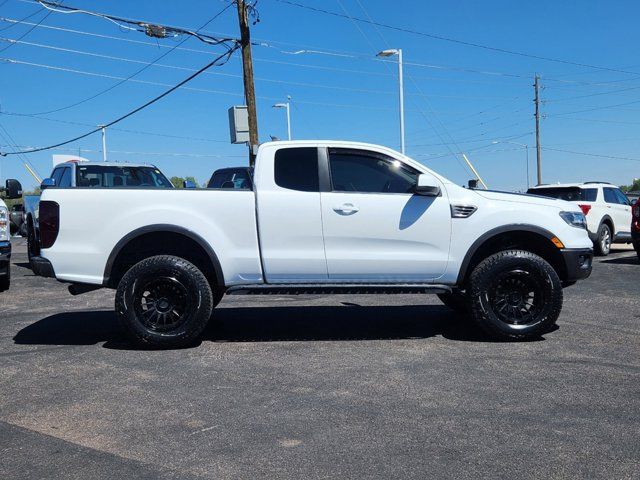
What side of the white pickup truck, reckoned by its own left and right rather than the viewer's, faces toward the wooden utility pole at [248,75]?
left

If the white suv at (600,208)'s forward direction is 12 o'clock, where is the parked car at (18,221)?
The parked car is roughly at 7 o'clock from the white suv.

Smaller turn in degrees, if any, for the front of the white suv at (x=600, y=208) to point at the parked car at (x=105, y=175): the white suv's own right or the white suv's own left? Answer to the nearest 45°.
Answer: approximately 180°

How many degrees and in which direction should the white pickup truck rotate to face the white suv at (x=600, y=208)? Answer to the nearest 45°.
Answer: approximately 45° to its left

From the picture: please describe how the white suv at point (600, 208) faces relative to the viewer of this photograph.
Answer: facing away from the viewer and to the right of the viewer

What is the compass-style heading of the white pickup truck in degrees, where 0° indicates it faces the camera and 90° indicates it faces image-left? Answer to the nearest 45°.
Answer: approximately 270°

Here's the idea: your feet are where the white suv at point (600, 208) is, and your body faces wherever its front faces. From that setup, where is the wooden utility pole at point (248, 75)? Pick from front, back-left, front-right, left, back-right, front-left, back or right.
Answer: back-left

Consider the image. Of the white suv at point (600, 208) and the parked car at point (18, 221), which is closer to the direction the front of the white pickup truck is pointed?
the white suv

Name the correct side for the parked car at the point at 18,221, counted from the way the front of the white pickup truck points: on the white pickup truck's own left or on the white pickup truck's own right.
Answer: on the white pickup truck's own left

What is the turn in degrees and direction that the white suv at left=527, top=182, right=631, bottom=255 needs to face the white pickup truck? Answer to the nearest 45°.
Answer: approximately 135° to its right

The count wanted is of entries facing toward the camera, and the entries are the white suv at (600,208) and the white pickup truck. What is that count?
0

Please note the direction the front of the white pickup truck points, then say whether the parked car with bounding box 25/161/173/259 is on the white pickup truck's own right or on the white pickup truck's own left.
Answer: on the white pickup truck's own left

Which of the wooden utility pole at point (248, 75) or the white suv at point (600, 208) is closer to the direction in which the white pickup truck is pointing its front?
the white suv
